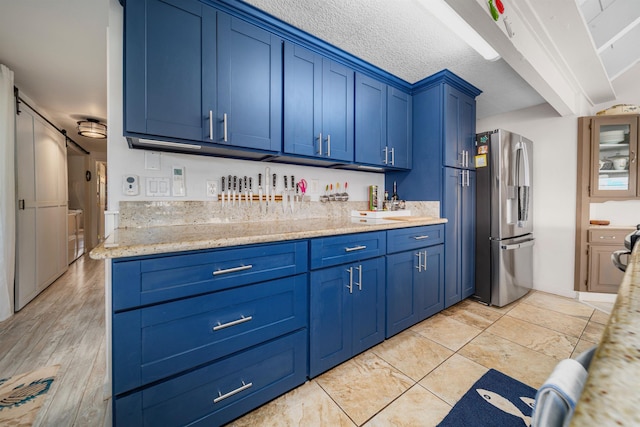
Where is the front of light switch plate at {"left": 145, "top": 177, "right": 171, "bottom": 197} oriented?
toward the camera

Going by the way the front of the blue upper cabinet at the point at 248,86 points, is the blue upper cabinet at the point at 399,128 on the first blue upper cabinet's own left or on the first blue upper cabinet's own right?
on the first blue upper cabinet's own left

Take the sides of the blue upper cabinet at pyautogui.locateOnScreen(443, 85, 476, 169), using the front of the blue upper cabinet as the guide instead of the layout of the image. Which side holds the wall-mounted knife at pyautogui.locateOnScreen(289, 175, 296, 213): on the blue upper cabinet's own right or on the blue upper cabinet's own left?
on the blue upper cabinet's own right

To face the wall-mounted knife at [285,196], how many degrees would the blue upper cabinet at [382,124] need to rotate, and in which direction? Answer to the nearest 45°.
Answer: approximately 90° to its right

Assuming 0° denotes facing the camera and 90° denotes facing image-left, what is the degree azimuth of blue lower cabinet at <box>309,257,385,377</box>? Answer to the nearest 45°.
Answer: approximately 315°

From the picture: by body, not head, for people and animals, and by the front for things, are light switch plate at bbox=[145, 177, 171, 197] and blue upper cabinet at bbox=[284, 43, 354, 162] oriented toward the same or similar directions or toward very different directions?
same or similar directions

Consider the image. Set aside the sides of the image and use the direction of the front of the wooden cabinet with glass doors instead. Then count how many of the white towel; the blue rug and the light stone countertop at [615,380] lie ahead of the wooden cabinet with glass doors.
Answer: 3

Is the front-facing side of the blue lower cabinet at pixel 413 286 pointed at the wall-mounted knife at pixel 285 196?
no

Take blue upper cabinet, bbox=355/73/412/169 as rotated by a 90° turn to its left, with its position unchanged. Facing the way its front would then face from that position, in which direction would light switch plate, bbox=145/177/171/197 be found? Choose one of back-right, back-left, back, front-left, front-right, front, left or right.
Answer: back

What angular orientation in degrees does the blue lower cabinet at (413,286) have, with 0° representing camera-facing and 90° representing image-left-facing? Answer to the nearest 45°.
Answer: approximately 315°

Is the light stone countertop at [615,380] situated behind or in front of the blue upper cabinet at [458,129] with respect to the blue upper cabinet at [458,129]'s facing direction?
in front

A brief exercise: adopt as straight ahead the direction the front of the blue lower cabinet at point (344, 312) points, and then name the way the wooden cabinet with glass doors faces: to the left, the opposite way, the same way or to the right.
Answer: to the right

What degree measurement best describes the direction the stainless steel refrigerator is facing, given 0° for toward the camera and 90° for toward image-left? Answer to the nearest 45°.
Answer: approximately 315°

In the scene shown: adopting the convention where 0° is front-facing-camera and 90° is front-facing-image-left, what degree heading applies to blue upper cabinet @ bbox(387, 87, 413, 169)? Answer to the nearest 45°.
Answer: approximately 315°

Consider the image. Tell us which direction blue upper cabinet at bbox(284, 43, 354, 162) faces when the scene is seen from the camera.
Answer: facing the viewer and to the right of the viewer

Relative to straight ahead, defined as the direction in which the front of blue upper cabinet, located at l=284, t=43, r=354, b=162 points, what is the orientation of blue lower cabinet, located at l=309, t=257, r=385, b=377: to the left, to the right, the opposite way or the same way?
the same way

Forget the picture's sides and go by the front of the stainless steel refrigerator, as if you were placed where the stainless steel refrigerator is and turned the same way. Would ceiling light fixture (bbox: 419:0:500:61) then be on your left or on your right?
on your right
